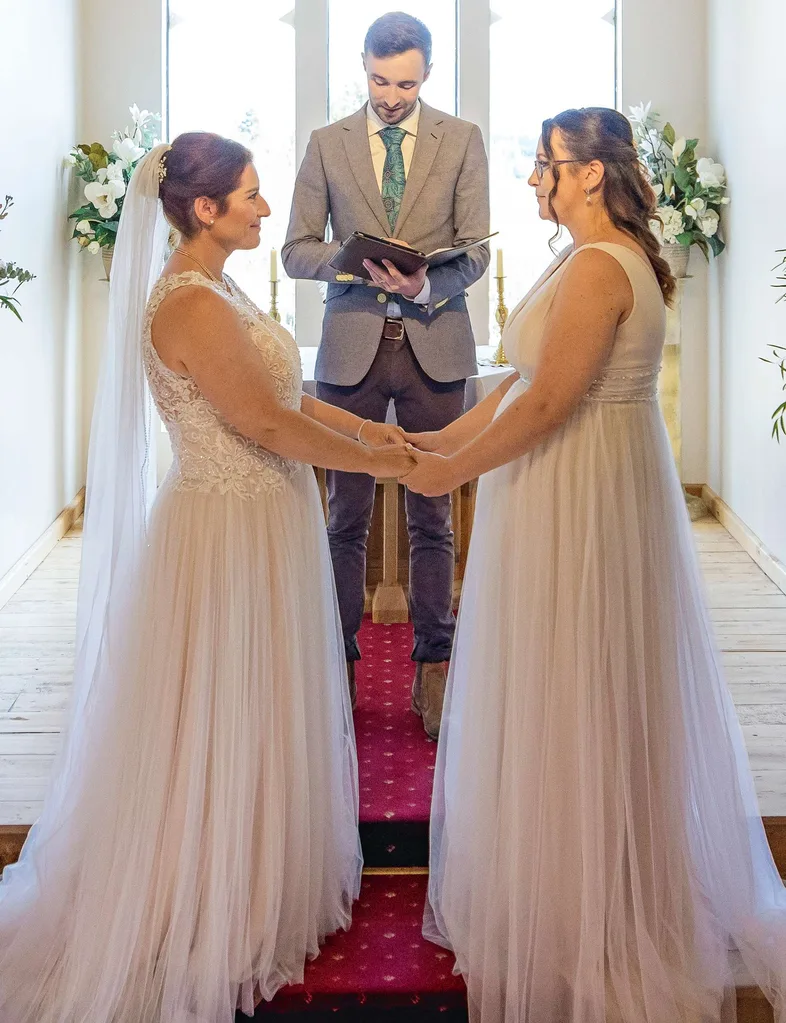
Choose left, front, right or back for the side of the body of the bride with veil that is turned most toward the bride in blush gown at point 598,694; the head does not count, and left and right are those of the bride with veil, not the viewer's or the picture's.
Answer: front

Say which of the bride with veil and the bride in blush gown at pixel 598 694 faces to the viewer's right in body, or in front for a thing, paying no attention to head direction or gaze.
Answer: the bride with veil

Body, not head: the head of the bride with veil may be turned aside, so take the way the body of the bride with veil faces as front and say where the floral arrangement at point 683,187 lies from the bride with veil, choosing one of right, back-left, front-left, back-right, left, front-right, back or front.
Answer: front-left

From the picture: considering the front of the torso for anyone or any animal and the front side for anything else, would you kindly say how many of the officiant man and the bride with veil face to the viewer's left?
0

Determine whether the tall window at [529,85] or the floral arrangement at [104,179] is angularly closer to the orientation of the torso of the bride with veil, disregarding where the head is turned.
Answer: the tall window

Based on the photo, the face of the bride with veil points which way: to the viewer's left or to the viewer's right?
to the viewer's right

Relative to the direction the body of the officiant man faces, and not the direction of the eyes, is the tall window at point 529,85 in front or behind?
behind

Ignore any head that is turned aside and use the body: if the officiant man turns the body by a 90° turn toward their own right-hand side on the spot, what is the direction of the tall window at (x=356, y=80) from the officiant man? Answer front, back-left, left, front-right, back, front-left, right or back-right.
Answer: right

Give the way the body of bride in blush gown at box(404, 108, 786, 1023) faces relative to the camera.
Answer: to the viewer's left

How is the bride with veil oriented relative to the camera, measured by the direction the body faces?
to the viewer's right

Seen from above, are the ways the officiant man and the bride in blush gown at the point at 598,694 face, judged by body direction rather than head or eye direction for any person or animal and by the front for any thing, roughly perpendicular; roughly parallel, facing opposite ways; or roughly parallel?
roughly perpendicular

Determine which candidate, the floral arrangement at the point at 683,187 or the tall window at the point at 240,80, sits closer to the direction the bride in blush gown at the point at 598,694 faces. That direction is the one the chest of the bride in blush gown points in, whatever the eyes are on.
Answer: the tall window

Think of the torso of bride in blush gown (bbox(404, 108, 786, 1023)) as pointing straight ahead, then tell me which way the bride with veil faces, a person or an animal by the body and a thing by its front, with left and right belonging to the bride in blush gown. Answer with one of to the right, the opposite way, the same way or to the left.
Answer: the opposite way

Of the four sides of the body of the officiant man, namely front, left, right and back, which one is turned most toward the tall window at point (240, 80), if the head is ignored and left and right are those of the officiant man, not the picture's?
back

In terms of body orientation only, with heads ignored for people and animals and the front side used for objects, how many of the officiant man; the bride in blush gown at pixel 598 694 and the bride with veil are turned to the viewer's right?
1

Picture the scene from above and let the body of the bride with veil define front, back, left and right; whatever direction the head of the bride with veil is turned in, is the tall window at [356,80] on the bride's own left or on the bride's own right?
on the bride's own left
